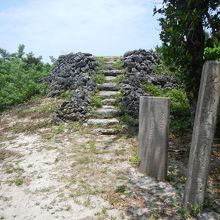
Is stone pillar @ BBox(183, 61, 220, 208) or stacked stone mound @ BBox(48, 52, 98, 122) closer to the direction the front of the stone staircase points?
the stone pillar

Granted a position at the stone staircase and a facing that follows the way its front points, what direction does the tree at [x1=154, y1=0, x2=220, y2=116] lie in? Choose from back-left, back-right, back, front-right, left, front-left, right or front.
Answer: front-left

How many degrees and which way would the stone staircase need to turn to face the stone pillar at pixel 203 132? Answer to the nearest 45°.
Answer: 0° — it already faces it

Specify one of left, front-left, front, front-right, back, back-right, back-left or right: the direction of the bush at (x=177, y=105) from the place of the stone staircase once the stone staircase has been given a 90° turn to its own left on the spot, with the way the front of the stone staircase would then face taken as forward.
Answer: front

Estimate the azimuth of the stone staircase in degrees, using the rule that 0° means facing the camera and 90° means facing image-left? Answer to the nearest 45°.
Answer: approximately 0°

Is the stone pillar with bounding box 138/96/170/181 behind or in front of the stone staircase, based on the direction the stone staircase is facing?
in front

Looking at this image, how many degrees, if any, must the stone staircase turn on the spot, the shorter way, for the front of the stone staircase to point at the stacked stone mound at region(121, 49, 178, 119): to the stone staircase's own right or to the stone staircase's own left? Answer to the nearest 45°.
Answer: approximately 135° to the stone staircase's own left
